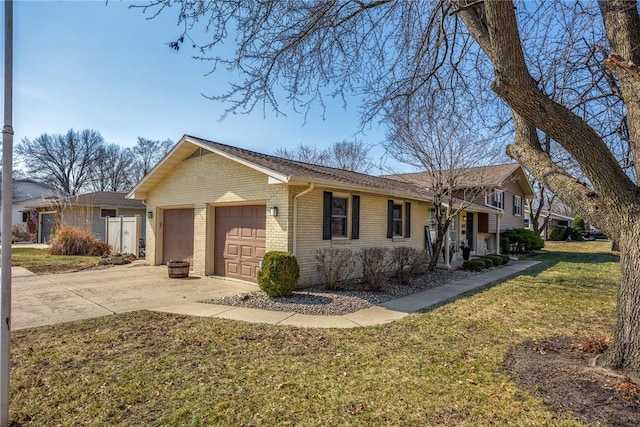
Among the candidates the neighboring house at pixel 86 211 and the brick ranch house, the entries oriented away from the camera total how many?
0

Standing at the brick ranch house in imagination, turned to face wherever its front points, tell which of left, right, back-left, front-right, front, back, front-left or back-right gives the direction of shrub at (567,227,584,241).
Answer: left

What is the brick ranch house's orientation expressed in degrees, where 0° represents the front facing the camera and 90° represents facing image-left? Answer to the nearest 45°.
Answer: approximately 315°

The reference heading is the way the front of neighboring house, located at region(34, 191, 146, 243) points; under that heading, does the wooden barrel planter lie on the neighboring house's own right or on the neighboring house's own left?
on the neighboring house's own left

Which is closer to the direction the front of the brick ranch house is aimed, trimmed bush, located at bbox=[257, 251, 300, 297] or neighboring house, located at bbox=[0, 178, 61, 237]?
the trimmed bush

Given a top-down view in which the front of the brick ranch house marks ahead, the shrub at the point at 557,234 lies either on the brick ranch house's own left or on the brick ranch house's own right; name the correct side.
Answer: on the brick ranch house's own left

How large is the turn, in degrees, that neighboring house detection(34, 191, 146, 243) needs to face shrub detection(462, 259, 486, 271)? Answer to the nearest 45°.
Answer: approximately 90° to its left

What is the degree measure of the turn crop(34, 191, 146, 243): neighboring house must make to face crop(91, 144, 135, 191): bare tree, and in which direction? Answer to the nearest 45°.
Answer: approximately 135° to its right
